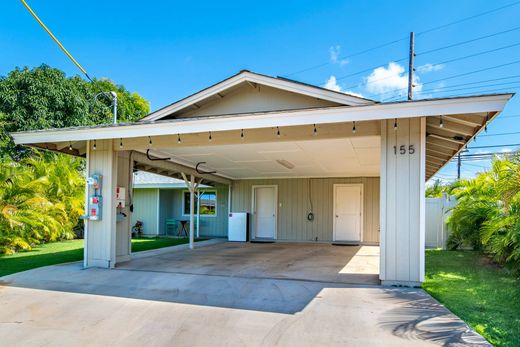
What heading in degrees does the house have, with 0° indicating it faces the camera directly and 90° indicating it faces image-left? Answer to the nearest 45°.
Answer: approximately 0°

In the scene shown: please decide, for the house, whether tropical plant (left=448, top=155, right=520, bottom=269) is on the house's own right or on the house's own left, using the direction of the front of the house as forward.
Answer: on the house's own left

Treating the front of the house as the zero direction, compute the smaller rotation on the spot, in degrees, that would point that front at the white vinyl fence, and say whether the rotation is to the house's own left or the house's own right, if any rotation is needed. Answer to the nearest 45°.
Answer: approximately 135° to the house's own left

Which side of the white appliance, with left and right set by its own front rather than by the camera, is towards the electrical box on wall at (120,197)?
front

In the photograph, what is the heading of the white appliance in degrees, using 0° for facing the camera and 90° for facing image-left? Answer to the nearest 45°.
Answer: approximately 0°

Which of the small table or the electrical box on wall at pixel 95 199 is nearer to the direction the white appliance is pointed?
the electrical box on wall

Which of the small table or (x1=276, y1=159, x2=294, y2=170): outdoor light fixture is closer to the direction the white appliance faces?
the outdoor light fixture
